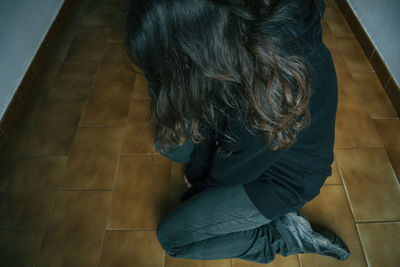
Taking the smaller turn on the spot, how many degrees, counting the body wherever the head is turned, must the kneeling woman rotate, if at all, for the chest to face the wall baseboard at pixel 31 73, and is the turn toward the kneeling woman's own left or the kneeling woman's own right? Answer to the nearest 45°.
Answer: approximately 45° to the kneeling woman's own right

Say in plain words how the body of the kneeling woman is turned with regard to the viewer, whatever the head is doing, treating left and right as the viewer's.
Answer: facing to the left of the viewer
